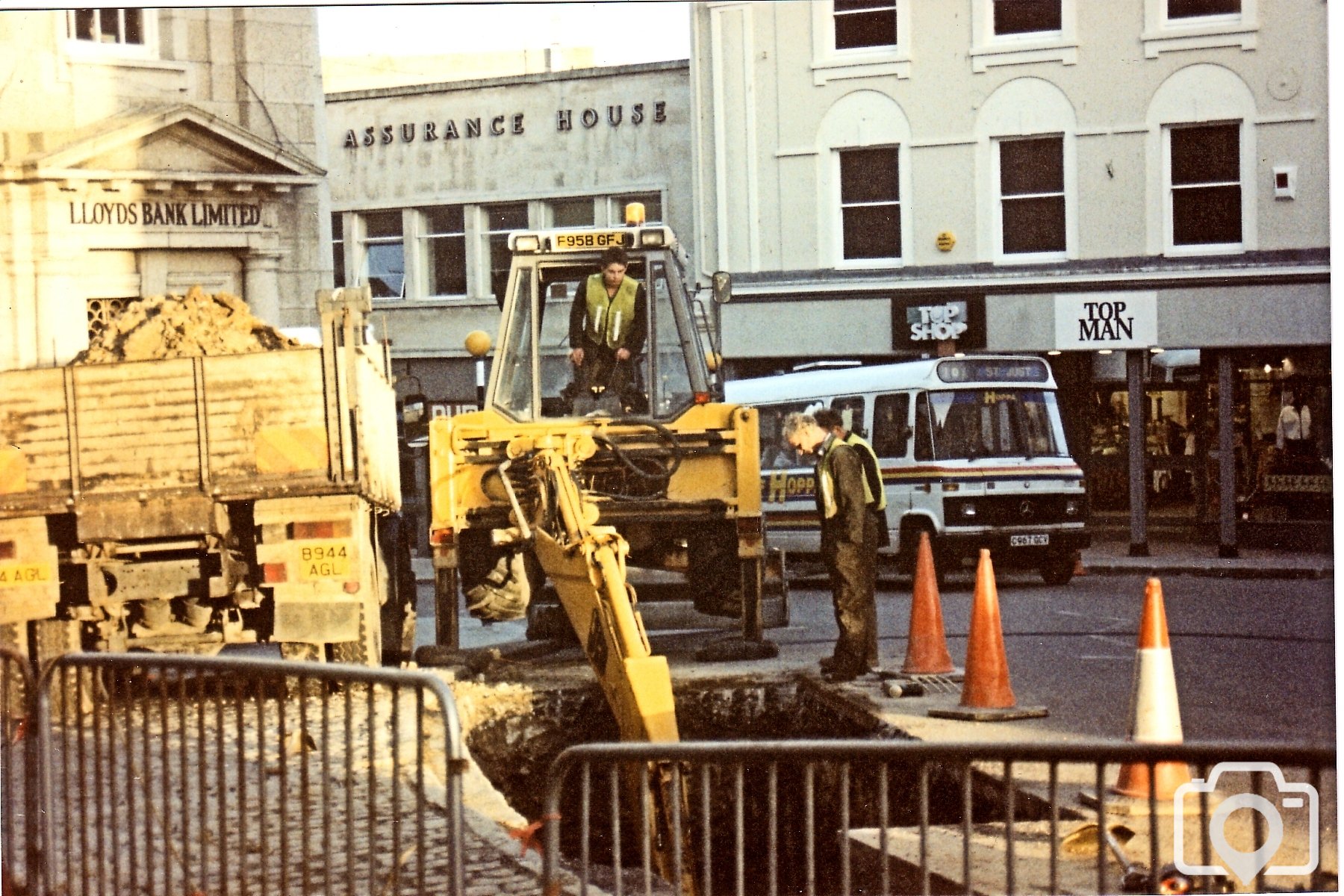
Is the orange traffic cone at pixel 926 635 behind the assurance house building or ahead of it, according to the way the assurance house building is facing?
ahead

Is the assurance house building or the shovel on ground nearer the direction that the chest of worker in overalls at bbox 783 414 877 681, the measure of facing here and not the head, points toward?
the assurance house building

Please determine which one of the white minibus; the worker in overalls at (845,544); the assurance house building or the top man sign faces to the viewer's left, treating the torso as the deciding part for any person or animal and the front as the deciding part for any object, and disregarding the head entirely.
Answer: the worker in overalls

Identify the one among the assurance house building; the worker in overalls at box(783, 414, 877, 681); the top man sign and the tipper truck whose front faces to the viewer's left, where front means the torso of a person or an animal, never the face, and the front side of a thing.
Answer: the worker in overalls

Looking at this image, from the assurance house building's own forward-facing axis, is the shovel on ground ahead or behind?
ahead

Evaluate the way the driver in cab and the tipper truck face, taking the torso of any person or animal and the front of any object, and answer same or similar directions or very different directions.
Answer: very different directions

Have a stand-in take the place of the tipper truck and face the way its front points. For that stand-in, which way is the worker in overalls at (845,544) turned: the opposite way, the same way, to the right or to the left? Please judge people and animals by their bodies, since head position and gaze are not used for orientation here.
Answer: to the left

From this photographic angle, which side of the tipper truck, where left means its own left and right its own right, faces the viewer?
back

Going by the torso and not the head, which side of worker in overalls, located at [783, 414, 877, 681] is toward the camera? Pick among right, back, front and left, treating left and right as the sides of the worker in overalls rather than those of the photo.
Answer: left

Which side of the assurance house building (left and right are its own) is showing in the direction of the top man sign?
left

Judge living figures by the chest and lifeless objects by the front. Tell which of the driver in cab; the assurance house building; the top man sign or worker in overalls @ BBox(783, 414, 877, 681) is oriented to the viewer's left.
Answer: the worker in overalls

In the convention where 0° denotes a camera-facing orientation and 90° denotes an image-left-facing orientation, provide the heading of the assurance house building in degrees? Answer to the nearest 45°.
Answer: approximately 0°

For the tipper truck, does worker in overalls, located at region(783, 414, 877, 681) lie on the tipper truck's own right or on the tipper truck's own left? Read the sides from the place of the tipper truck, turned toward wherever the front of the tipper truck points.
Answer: on the tipper truck's own right

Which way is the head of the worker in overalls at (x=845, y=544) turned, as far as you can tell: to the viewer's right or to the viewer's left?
to the viewer's left

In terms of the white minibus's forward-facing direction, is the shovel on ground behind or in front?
in front

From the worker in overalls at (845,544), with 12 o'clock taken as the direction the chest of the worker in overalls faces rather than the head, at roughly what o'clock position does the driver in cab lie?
The driver in cab is roughly at 1 o'clock from the worker in overalls.
